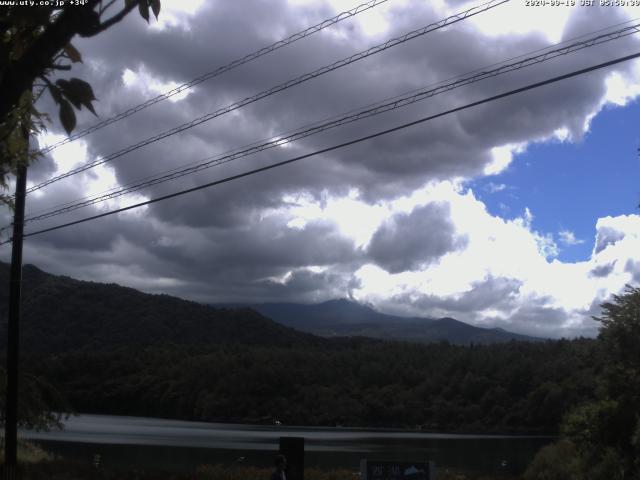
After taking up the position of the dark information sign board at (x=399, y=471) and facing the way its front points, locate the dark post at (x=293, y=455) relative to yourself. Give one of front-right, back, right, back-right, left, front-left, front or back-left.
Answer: back-right

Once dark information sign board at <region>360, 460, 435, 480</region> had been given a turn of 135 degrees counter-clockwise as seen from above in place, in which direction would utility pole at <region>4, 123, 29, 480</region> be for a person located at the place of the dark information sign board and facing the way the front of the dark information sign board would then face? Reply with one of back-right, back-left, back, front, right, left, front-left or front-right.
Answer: left

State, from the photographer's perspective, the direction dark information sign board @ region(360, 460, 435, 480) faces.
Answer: facing the viewer
